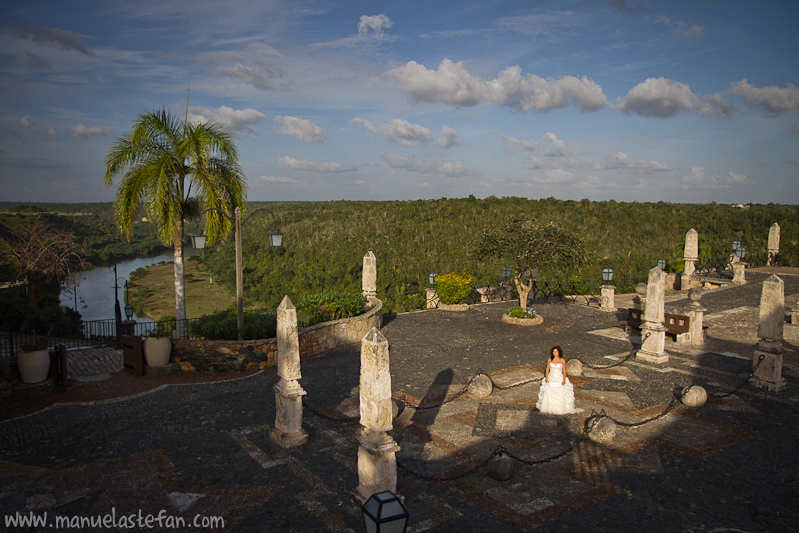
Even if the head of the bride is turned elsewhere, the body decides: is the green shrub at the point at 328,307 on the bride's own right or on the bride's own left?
on the bride's own right

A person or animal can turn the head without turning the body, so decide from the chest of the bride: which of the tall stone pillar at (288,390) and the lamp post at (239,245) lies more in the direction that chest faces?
the tall stone pillar

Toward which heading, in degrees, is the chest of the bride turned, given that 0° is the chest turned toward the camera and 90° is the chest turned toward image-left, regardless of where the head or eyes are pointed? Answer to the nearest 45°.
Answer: approximately 0°

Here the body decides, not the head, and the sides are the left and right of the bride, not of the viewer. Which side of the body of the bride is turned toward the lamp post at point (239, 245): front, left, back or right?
right

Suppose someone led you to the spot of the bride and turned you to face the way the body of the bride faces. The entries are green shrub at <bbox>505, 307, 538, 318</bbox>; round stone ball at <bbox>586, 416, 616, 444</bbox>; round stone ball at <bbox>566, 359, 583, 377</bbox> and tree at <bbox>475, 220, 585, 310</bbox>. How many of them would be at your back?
3

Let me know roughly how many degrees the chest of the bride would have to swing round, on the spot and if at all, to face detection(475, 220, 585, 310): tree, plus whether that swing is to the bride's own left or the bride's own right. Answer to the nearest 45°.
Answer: approximately 180°

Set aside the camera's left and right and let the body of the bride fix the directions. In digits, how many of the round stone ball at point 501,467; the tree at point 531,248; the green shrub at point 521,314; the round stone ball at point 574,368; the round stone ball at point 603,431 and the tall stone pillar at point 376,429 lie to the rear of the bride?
3

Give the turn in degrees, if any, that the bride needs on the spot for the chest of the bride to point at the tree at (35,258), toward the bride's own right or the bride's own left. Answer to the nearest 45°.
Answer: approximately 90° to the bride's own right

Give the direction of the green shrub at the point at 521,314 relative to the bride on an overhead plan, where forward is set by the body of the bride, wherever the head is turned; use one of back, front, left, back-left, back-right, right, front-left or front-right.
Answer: back

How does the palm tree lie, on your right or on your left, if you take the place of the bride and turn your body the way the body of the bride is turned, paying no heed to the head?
on your right

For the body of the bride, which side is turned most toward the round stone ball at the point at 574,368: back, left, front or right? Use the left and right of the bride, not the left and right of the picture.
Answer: back

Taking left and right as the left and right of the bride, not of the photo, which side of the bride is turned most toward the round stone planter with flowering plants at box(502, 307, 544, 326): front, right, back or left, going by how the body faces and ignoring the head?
back

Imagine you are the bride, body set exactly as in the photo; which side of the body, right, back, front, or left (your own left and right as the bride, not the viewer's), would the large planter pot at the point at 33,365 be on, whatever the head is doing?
right

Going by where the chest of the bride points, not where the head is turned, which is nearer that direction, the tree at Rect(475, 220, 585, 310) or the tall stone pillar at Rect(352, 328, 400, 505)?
the tall stone pillar

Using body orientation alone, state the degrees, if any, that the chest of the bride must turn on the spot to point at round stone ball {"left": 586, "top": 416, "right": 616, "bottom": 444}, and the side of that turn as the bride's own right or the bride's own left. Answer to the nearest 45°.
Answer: approximately 45° to the bride's own left

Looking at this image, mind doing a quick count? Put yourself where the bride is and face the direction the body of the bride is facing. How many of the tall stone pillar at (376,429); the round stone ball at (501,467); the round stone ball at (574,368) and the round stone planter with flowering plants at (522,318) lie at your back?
2
